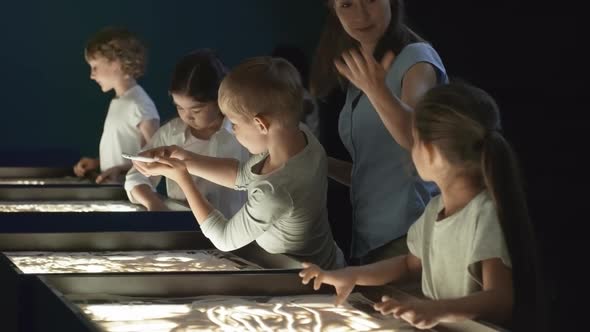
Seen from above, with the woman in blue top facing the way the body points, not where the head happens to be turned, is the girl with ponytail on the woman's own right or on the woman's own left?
on the woman's own left

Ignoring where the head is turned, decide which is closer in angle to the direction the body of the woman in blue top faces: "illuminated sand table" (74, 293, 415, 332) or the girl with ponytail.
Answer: the illuminated sand table

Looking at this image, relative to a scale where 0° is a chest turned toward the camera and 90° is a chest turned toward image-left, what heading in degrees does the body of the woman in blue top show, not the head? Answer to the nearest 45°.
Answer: approximately 45°

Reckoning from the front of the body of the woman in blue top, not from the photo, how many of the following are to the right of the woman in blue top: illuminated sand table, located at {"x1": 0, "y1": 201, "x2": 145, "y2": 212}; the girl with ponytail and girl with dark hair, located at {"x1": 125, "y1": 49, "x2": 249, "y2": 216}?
2

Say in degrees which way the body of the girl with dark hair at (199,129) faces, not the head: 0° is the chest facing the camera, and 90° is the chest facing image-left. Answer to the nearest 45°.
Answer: approximately 45°

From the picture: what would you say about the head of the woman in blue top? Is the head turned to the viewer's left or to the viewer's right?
to the viewer's left

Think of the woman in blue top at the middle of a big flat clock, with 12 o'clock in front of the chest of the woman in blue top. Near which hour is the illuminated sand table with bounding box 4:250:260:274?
The illuminated sand table is roughly at 1 o'clock from the woman in blue top.

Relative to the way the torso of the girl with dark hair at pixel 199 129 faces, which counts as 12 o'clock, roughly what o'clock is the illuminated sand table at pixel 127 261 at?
The illuminated sand table is roughly at 11 o'clock from the girl with dark hair.

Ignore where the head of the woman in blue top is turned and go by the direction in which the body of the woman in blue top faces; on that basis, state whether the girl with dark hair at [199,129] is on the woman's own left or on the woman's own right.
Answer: on the woman's own right

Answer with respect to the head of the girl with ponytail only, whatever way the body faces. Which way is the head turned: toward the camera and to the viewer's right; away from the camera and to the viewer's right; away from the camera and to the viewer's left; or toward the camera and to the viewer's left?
away from the camera and to the viewer's left
